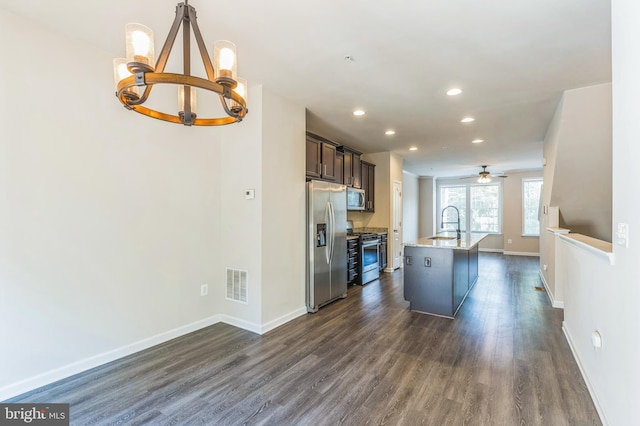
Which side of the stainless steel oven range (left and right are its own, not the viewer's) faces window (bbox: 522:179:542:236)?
left

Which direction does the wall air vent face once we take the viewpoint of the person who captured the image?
facing the viewer and to the left of the viewer

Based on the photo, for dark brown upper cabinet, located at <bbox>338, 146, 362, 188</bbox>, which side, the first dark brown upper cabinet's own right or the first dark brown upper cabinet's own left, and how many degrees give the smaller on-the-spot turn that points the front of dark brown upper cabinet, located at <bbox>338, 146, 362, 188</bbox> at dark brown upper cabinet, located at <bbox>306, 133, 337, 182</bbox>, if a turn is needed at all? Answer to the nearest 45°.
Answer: approximately 45° to the first dark brown upper cabinet's own right

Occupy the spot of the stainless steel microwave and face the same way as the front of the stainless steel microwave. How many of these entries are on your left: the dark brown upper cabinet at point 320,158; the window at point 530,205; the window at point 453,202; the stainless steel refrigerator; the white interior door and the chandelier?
3

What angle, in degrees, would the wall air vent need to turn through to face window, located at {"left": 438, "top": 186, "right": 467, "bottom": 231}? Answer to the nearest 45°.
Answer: approximately 180°

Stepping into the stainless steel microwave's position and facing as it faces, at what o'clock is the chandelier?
The chandelier is roughly at 2 o'clock from the stainless steel microwave.

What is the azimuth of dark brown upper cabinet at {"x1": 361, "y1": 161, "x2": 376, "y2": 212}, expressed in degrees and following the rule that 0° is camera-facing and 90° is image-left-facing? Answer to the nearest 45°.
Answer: approximately 315°

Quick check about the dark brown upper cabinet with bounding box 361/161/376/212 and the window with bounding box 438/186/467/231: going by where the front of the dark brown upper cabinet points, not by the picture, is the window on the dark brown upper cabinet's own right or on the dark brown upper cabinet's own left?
on the dark brown upper cabinet's own left

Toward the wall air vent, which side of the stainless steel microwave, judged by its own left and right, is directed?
right

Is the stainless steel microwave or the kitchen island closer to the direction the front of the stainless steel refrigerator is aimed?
the kitchen island

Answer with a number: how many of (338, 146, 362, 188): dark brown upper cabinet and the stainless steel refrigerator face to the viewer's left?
0
